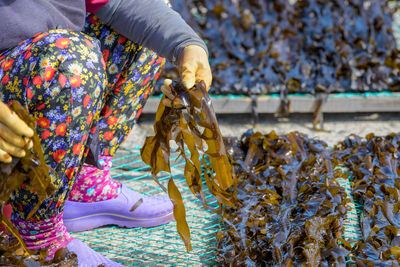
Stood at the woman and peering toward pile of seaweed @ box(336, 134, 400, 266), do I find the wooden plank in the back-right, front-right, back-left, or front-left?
front-left

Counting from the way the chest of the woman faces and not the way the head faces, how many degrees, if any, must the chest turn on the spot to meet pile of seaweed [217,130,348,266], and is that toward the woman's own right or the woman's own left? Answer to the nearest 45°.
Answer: approximately 45° to the woman's own left

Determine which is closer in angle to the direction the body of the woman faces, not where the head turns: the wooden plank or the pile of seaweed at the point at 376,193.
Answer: the pile of seaweed

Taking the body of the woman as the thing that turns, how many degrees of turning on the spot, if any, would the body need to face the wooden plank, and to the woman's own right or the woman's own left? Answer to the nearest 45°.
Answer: approximately 90° to the woman's own left

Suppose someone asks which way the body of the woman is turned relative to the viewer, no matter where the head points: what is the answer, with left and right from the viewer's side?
facing the viewer and to the right of the viewer

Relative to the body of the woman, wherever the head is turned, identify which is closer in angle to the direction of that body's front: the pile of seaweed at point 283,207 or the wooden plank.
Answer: the pile of seaweed

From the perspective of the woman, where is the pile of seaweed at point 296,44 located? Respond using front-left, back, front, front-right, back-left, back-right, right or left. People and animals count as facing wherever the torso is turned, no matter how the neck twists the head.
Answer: left
